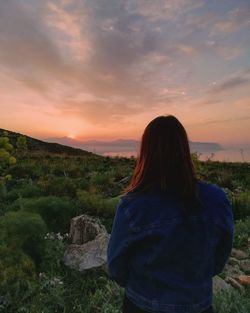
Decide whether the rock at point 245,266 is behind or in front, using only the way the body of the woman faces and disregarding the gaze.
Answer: in front

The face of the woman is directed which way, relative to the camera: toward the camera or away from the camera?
away from the camera

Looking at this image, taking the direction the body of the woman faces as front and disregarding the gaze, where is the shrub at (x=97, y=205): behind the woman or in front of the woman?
in front

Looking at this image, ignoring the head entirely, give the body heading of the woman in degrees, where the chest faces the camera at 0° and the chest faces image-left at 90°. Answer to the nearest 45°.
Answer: approximately 180°
